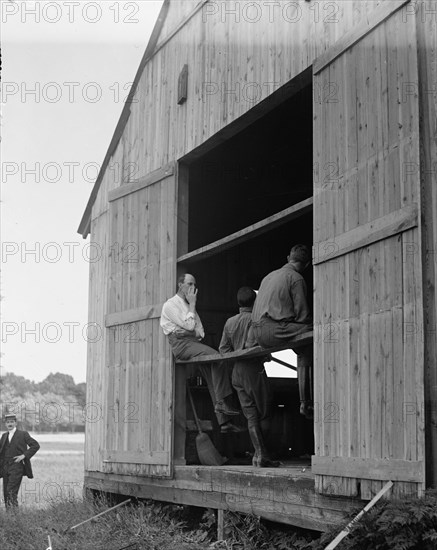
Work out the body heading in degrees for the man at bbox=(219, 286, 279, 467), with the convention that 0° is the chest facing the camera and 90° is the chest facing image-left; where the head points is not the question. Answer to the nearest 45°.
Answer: approximately 225°

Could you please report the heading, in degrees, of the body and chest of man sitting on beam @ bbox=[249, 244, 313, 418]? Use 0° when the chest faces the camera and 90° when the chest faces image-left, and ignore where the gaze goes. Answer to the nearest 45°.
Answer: approximately 225°

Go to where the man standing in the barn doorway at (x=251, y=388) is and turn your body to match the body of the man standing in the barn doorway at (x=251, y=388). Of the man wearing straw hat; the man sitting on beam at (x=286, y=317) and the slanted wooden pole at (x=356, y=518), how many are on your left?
1

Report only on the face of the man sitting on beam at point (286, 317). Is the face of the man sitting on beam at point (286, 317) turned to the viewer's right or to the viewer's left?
to the viewer's right

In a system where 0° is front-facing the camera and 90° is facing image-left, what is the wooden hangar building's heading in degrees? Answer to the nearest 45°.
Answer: approximately 45°

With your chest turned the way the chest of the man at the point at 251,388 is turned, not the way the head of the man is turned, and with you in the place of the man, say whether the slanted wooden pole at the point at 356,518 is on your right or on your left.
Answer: on your right

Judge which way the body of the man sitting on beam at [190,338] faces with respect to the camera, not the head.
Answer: to the viewer's right

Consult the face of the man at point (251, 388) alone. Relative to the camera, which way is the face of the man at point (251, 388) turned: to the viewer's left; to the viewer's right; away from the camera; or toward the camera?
away from the camera

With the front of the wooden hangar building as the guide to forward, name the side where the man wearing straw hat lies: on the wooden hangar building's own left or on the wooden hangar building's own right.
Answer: on the wooden hangar building's own right
